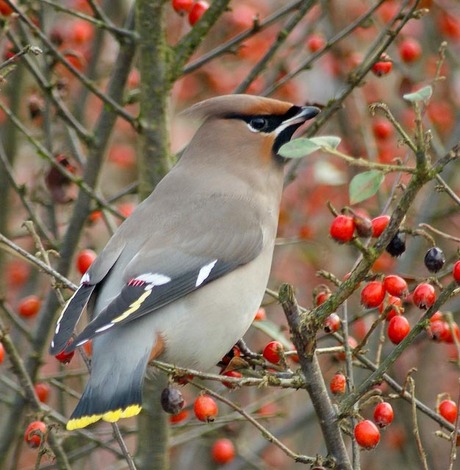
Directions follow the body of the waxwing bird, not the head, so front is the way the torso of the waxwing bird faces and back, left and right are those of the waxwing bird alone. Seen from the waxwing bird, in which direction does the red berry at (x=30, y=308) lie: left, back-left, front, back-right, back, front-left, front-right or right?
back-left

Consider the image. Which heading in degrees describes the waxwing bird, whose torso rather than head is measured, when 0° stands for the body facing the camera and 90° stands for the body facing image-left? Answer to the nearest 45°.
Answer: approximately 270°

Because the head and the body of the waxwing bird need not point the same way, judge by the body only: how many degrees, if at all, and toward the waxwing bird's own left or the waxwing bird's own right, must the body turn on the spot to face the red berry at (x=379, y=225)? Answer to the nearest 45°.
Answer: approximately 45° to the waxwing bird's own right

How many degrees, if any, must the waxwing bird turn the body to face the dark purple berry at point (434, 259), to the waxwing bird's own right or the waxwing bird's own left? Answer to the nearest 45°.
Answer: approximately 45° to the waxwing bird's own right

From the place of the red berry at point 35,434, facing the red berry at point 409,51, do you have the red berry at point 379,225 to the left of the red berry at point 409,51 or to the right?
right

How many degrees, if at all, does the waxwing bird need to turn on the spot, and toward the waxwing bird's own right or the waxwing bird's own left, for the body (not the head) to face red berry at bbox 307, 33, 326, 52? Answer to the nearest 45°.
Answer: approximately 45° to the waxwing bird's own left

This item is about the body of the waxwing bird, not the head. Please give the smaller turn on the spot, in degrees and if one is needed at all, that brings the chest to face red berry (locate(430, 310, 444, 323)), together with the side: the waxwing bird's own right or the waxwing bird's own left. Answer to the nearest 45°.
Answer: approximately 45° to the waxwing bird's own right
